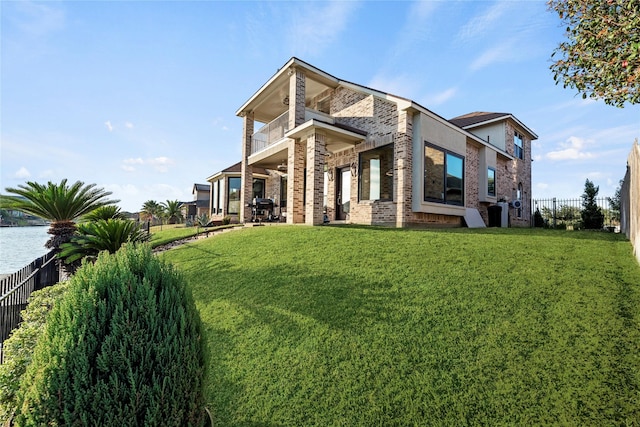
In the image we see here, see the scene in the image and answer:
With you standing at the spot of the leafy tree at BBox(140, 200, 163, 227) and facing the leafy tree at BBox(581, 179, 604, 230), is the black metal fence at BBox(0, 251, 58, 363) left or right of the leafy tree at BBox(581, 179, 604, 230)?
right

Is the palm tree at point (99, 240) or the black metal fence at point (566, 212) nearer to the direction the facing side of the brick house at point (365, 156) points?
the palm tree

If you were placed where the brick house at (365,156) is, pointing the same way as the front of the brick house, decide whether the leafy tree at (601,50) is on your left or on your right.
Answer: on your left

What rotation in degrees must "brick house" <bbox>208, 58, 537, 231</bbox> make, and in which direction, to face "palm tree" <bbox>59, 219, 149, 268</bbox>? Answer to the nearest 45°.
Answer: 0° — it already faces it

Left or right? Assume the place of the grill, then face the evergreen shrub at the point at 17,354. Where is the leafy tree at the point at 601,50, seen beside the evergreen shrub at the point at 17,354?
left

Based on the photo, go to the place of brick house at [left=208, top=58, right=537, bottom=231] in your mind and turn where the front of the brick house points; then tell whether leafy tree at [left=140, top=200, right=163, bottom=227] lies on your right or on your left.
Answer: on your right
